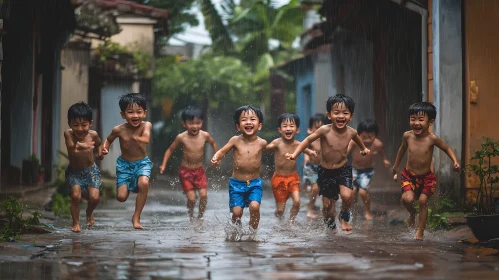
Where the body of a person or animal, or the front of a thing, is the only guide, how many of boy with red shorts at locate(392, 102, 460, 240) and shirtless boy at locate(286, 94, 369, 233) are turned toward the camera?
2

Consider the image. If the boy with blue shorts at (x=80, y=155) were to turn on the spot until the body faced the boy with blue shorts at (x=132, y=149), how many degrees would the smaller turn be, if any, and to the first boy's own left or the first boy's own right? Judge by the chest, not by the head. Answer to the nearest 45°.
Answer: approximately 90° to the first boy's own left

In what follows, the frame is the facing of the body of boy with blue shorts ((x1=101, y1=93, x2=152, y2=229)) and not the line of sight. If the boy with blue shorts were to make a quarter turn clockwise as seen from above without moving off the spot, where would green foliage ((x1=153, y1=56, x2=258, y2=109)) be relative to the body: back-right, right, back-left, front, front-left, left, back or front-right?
right

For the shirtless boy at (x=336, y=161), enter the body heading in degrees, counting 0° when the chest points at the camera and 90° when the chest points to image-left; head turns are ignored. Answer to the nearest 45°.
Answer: approximately 0°

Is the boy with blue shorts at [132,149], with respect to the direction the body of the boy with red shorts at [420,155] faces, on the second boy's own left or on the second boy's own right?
on the second boy's own right

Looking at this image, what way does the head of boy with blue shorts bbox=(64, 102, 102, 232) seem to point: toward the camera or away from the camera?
toward the camera

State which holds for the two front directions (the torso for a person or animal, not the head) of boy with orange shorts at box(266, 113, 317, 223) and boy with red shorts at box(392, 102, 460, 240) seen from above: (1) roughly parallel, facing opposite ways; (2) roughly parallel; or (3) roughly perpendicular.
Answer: roughly parallel

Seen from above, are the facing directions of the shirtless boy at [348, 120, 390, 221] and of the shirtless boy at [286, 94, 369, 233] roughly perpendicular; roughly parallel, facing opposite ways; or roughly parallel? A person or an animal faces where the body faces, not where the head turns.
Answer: roughly parallel

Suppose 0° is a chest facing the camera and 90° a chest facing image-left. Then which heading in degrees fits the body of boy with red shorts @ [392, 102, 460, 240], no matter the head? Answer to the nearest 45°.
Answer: approximately 0°

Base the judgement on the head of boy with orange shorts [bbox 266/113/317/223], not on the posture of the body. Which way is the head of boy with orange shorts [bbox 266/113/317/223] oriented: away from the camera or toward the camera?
toward the camera

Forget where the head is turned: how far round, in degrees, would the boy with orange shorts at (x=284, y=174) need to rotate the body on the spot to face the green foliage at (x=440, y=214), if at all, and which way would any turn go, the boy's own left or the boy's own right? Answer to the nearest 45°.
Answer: approximately 45° to the boy's own left

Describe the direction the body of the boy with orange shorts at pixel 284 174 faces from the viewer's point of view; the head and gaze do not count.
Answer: toward the camera

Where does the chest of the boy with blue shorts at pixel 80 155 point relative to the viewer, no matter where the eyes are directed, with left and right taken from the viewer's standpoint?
facing the viewer

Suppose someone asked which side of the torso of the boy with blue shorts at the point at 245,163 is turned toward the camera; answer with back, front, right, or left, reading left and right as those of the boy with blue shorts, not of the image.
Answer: front

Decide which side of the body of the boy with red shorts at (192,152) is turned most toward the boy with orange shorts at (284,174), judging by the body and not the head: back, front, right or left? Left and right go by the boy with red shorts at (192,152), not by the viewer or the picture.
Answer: left
